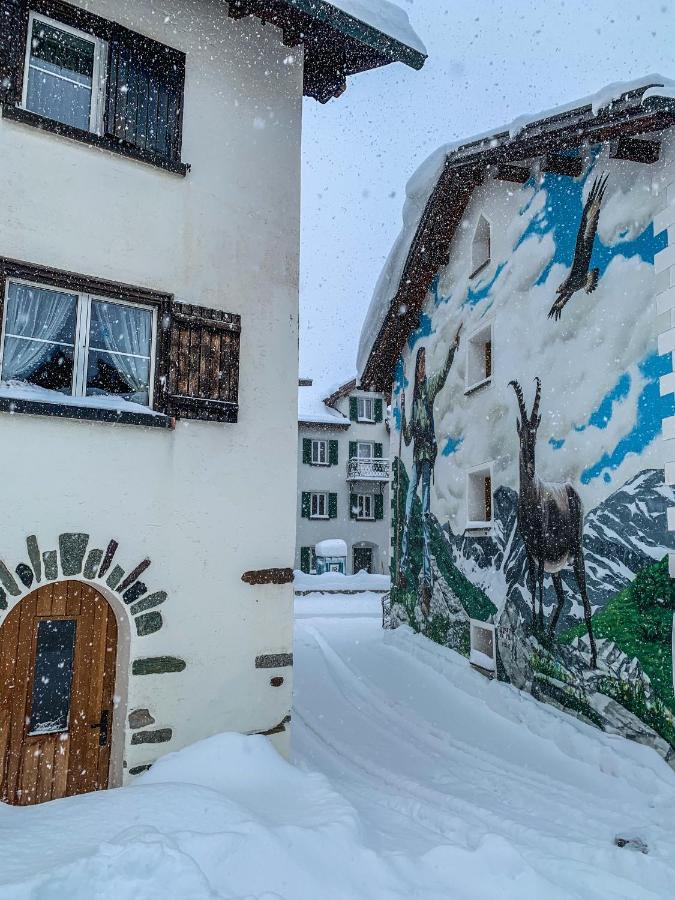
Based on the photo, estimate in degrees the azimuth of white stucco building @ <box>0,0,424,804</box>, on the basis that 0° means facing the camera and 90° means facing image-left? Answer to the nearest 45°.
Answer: approximately 315°

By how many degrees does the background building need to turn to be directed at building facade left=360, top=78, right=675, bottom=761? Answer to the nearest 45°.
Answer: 0° — it already faces it

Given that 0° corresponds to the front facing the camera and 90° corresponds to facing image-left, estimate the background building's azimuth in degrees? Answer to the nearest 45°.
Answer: approximately 0°

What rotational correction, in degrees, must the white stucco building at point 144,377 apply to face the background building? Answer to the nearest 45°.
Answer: approximately 135° to its left

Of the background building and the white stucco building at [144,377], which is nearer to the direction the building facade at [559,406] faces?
the white stucco building

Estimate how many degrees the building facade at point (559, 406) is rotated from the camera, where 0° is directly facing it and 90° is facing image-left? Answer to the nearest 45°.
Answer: approximately 45°

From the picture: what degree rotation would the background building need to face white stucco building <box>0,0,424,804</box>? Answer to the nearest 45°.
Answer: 0° — it already faces it

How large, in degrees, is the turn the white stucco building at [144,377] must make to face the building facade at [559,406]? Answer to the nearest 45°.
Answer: approximately 45° to its left

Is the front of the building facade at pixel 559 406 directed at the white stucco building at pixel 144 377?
yes
